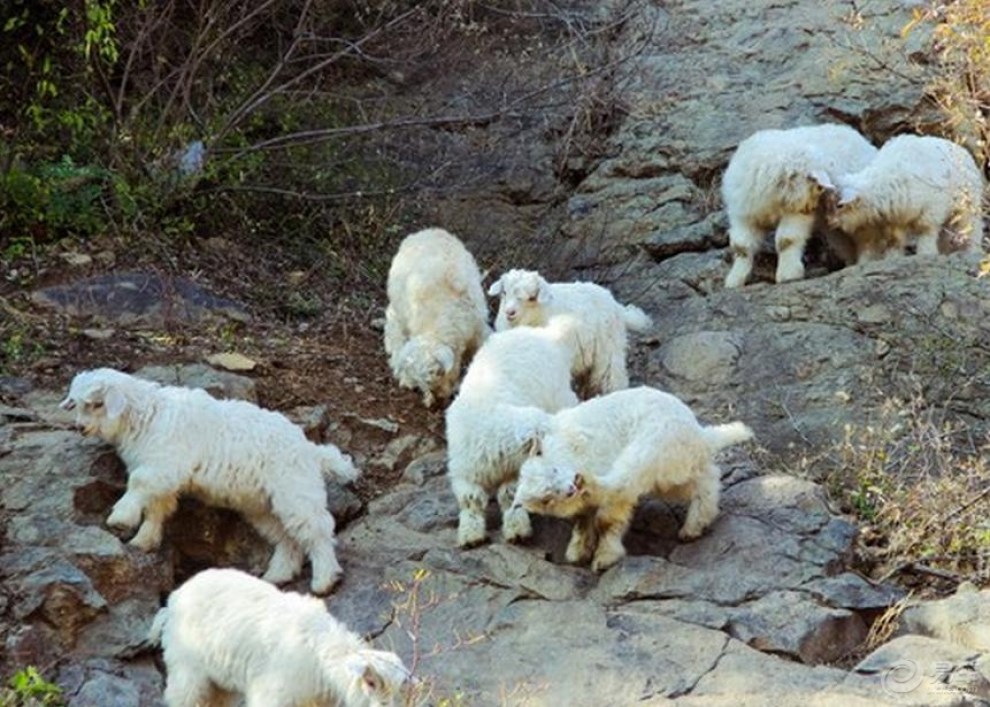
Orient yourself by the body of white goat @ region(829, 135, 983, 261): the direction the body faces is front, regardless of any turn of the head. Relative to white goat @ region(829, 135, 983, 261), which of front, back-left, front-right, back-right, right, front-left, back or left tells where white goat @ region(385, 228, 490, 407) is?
front-left

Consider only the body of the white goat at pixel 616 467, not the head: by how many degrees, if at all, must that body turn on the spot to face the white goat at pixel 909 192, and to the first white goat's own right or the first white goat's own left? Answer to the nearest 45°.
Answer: approximately 180°

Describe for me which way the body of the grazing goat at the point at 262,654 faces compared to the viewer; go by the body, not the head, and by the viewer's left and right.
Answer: facing to the right of the viewer

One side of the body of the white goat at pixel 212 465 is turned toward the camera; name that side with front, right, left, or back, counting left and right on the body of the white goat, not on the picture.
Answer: left

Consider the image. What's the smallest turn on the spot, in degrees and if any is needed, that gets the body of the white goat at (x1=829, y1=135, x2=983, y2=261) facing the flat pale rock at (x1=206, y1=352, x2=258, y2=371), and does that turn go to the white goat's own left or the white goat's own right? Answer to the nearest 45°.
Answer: approximately 45° to the white goat's own left

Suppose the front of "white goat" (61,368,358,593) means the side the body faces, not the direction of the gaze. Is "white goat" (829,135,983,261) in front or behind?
behind

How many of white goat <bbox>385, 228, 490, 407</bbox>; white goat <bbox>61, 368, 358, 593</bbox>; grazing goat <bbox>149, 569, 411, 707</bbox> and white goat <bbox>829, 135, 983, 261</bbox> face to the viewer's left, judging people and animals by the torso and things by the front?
2

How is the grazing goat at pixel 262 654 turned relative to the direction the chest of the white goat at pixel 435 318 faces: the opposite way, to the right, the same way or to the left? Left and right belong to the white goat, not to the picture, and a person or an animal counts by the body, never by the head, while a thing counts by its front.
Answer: to the left

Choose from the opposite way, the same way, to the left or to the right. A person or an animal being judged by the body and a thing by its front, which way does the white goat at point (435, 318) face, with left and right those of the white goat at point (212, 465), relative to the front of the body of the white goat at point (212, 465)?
to the left

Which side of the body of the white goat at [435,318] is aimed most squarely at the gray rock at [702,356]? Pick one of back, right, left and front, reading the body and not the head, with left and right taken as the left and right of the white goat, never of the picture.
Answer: left

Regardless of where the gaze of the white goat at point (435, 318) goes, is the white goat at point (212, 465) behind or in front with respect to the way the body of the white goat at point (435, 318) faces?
in front

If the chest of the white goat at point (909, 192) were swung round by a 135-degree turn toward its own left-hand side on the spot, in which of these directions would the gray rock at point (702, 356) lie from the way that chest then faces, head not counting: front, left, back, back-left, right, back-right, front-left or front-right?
right

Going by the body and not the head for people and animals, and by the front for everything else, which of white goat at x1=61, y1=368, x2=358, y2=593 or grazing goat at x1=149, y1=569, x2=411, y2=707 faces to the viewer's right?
the grazing goat

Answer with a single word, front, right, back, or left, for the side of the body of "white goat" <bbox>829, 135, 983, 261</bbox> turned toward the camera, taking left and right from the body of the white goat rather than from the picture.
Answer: left

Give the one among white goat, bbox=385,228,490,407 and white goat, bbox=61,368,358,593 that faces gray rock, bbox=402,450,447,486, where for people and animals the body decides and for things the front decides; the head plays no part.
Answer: white goat, bbox=385,228,490,407
